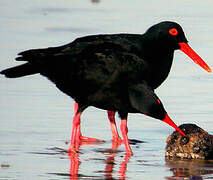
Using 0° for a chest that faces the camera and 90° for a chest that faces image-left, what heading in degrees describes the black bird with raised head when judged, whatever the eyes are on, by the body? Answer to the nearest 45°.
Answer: approximately 270°
